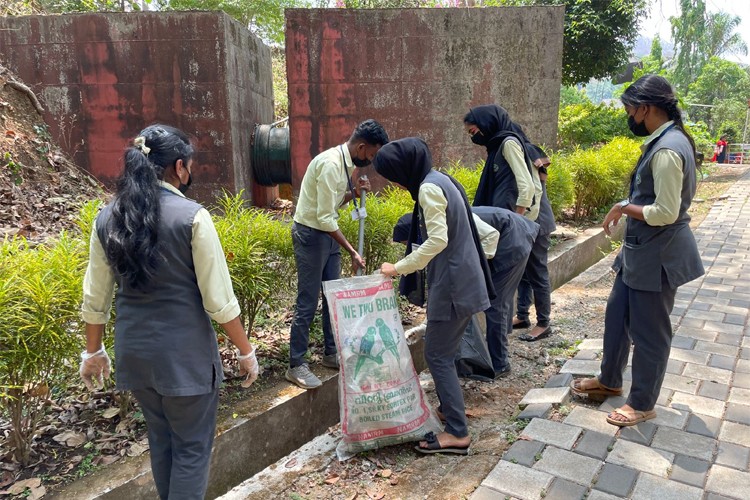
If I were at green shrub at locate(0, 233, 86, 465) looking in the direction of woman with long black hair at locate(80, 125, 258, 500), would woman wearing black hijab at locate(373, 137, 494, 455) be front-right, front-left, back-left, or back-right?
front-left

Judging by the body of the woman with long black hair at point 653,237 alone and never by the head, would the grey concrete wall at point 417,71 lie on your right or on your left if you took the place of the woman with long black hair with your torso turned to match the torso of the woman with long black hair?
on your right

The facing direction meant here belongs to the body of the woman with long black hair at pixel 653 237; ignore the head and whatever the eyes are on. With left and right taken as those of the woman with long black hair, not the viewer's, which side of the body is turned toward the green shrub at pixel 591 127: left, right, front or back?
right

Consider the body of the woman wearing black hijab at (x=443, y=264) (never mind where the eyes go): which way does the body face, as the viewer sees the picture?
to the viewer's left

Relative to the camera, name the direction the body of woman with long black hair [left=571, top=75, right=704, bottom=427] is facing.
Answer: to the viewer's left

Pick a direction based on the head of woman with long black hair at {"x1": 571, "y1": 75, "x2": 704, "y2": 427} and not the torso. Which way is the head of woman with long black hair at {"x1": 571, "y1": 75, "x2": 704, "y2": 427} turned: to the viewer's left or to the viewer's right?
to the viewer's left
